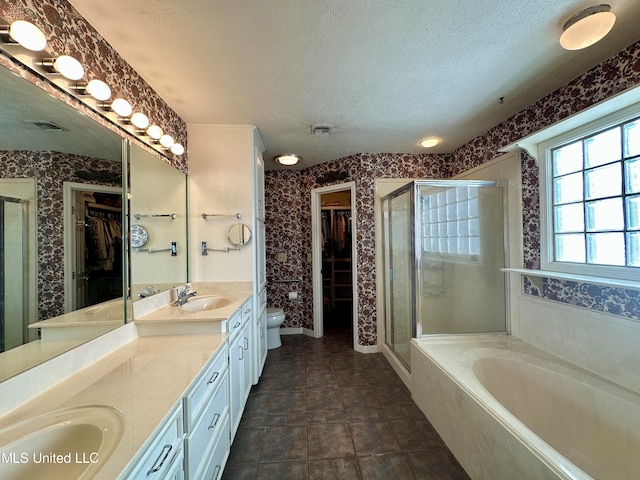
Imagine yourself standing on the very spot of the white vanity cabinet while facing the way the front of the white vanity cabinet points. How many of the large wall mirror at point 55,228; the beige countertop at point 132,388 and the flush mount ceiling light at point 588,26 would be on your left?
0

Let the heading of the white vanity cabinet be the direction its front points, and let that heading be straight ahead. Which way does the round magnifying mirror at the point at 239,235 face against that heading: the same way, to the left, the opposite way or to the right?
to the right

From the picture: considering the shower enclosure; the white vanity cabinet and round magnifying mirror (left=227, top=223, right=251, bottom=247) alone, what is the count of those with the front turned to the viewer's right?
1

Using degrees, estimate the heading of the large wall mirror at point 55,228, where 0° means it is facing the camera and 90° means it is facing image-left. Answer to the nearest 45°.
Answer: approximately 315°

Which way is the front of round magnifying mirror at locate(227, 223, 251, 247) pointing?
toward the camera

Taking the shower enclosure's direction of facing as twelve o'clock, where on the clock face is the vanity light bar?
The vanity light bar is roughly at 10 o'clock from the shower enclosure.

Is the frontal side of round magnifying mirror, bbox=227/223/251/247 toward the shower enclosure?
no

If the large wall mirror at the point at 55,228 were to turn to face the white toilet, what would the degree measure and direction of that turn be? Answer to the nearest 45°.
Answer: approximately 90° to its left

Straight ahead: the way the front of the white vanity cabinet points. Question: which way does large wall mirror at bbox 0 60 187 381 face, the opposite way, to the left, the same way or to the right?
the same way

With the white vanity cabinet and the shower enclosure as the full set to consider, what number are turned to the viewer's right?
1

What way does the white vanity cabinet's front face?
to the viewer's right
